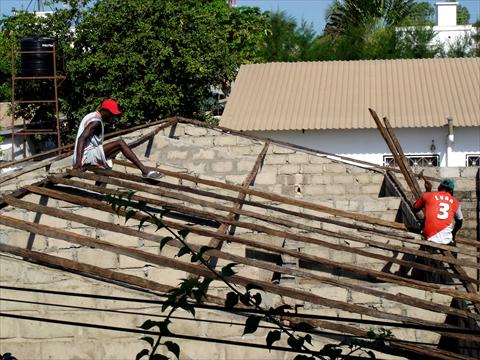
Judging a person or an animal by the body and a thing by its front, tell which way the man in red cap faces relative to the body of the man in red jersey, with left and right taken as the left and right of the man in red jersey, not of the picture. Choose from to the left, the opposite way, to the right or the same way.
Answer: to the right

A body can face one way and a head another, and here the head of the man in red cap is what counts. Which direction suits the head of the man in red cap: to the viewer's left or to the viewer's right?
to the viewer's right

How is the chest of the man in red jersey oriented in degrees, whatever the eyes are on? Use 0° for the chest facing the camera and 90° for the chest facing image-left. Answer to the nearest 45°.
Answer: approximately 180°

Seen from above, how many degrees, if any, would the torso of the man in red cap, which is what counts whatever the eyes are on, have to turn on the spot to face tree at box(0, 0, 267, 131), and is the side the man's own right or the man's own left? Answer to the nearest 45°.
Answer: approximately 90° to the man's own left

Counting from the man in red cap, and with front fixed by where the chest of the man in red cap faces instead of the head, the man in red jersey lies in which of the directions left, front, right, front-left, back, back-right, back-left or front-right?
front

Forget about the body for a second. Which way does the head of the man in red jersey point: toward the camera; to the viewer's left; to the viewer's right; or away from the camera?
away from the camera

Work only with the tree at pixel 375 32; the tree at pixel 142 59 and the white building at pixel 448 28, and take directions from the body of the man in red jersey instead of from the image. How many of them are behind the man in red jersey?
0

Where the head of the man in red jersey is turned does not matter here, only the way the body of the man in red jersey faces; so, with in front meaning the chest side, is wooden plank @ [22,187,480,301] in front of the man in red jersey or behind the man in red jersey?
behind

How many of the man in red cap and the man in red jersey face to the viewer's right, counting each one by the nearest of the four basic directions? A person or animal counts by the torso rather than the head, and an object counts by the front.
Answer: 1

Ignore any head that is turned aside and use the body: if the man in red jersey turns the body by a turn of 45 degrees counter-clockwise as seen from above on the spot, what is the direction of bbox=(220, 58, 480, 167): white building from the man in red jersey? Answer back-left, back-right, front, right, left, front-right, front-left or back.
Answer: front-right

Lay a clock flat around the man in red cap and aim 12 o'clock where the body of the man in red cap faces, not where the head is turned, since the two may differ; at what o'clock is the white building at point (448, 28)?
The white building is roughly at 10 o'clock from the man in red cap.

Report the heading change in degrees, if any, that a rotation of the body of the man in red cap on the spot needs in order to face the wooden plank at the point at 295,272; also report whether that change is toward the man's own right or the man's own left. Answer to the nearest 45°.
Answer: approximately 45° to the man's own right

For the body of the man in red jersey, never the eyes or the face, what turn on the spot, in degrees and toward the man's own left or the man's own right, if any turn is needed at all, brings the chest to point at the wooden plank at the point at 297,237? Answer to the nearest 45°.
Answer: approximately 135° to the man's own left

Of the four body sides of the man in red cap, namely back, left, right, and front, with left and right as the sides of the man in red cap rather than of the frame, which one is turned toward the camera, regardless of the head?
right

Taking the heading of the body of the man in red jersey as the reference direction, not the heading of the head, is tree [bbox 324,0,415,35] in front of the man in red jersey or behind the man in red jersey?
in front

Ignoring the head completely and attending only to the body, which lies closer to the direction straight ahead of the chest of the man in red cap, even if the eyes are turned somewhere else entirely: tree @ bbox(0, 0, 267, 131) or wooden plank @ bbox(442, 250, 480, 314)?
the wooden plank

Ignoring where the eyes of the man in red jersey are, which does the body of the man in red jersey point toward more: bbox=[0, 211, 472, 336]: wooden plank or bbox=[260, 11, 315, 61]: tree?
the tree

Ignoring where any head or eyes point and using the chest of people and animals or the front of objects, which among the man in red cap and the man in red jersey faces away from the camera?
the man in red jersey

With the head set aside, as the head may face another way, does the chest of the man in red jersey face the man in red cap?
no
